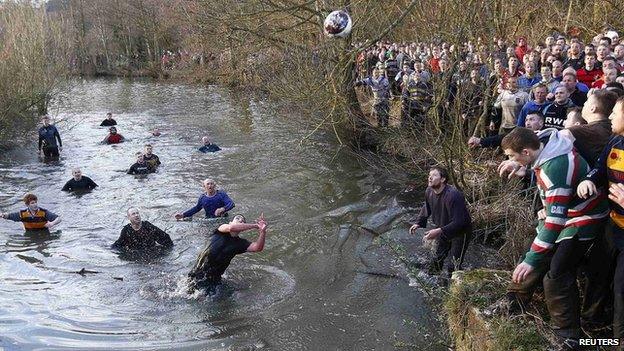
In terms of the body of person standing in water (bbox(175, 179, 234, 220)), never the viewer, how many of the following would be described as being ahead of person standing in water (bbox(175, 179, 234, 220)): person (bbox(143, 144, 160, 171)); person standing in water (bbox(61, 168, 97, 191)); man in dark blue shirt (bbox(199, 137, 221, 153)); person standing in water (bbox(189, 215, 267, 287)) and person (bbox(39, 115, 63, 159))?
1

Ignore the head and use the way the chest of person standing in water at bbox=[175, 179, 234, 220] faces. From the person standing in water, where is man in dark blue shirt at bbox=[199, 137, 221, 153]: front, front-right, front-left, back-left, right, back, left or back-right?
back

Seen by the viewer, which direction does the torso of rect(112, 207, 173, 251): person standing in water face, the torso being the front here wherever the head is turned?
toward the camera

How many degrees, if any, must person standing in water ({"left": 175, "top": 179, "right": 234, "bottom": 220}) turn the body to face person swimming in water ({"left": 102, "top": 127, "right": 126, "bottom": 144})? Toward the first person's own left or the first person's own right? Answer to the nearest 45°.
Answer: approximately 180°

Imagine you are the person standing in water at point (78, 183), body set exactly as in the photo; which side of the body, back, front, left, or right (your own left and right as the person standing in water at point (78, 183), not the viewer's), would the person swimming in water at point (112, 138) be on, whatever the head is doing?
back

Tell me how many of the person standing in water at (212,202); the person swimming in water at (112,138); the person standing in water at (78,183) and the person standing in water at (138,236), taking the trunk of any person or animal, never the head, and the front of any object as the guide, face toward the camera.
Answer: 4

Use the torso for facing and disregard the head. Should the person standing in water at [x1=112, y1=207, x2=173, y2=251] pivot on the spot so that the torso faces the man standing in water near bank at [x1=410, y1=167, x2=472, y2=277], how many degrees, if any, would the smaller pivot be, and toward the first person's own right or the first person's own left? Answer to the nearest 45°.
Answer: approximately 45° to the first person's own left

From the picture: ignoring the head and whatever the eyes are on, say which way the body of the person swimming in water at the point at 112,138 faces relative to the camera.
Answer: toward the camera

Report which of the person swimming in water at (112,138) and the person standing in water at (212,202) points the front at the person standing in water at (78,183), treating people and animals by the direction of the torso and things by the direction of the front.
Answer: the person swimming in water at (112,138)

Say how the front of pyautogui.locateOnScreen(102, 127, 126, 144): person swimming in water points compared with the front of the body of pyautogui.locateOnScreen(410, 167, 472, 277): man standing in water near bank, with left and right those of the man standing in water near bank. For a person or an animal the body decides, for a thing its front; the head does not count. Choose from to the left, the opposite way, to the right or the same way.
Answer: to the left

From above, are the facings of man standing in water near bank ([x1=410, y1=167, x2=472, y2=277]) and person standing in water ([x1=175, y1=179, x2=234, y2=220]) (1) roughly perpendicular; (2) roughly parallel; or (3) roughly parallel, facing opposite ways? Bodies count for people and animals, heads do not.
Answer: roughly perpendicular

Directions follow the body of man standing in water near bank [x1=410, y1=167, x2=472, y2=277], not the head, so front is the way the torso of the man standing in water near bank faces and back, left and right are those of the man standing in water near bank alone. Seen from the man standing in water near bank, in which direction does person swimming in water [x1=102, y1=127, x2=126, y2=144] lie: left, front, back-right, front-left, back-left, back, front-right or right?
right

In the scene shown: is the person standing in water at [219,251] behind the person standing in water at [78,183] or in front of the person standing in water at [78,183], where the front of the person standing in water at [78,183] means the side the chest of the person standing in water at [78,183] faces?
in front

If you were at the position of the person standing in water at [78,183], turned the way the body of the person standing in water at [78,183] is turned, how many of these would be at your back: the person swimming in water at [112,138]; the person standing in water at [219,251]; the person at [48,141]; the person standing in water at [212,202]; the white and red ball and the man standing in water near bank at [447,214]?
2

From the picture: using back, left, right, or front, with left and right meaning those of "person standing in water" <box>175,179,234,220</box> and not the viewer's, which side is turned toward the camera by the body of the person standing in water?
front

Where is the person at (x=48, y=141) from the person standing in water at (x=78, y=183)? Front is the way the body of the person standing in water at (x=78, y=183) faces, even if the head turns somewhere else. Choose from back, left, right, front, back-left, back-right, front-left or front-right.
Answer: back

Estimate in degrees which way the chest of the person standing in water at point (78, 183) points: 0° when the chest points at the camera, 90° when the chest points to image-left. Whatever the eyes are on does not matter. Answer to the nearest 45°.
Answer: approximately 0°

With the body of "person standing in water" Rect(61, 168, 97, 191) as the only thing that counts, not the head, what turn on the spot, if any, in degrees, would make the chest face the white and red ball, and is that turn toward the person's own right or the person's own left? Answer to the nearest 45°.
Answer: approximately 45° to the person's own left

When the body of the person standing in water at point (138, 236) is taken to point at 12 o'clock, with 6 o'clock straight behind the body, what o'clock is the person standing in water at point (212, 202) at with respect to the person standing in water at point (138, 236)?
the person standing in water at point (212, 202) is roughly at 8 o'clock from the person standing in water at point (138, 236).

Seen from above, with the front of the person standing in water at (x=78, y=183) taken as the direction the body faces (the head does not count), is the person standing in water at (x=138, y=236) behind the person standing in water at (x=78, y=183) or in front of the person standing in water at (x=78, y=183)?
in front
